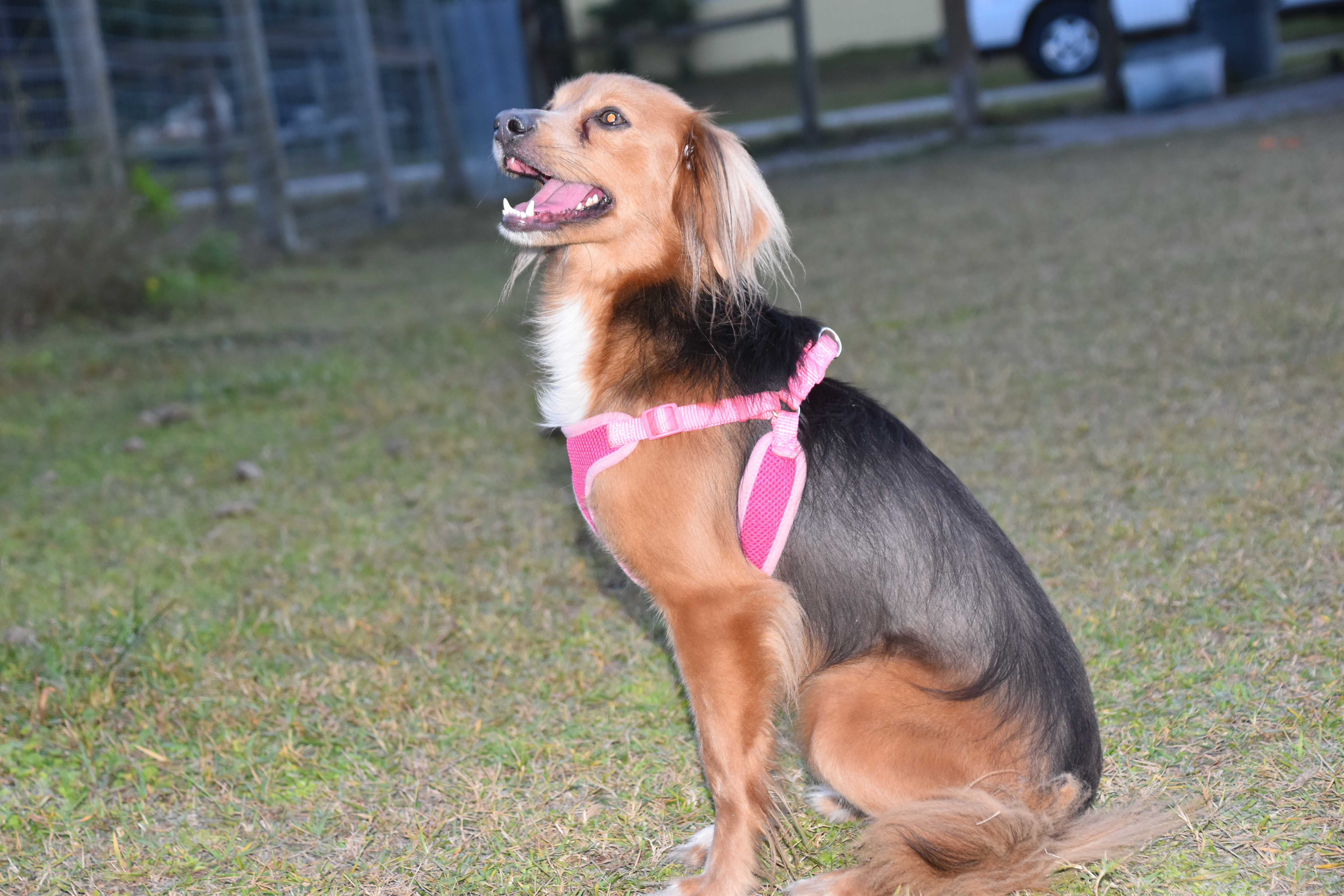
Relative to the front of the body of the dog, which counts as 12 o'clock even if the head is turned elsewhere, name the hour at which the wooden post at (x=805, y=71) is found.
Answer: The wooden post is roughly at 3 o'clock from the dog.

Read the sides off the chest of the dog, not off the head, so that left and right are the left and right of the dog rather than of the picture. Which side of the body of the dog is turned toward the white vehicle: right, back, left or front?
right

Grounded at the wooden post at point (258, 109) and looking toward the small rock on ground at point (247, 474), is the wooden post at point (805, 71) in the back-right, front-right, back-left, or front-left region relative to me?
back-left

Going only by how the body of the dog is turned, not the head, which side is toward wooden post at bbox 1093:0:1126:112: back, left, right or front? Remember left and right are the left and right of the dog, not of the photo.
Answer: right

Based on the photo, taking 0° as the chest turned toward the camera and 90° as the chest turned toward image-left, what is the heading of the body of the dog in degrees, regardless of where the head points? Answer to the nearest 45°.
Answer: approximately 90°

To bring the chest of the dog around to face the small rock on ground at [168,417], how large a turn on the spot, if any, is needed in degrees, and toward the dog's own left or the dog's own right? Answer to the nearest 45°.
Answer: approximately 45° to the dog's own right
